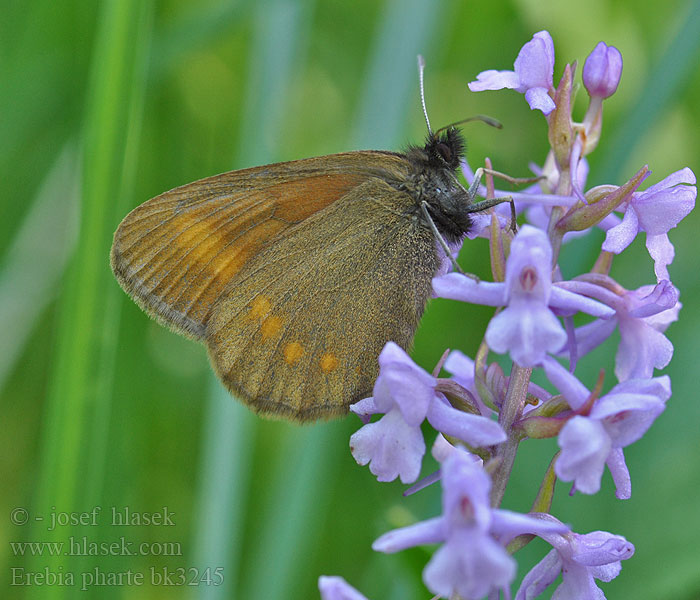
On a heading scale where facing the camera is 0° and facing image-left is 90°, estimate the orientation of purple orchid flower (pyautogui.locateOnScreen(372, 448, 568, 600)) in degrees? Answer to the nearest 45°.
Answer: approximately 0°

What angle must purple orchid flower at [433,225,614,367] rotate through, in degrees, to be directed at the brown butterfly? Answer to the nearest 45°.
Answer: approximately 135° to its right

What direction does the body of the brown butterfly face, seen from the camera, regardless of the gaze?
to the viewer's right
